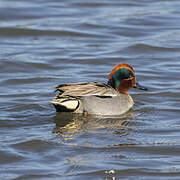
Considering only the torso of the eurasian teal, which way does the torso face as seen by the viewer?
to the viewer's right
